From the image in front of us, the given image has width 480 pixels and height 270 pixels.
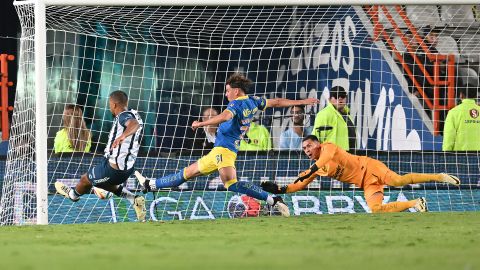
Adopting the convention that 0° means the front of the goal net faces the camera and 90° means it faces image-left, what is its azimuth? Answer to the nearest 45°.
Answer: approximately 0°

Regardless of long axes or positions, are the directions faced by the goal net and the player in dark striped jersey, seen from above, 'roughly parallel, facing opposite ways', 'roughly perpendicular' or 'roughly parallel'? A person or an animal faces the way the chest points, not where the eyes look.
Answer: roughly perpendicular
